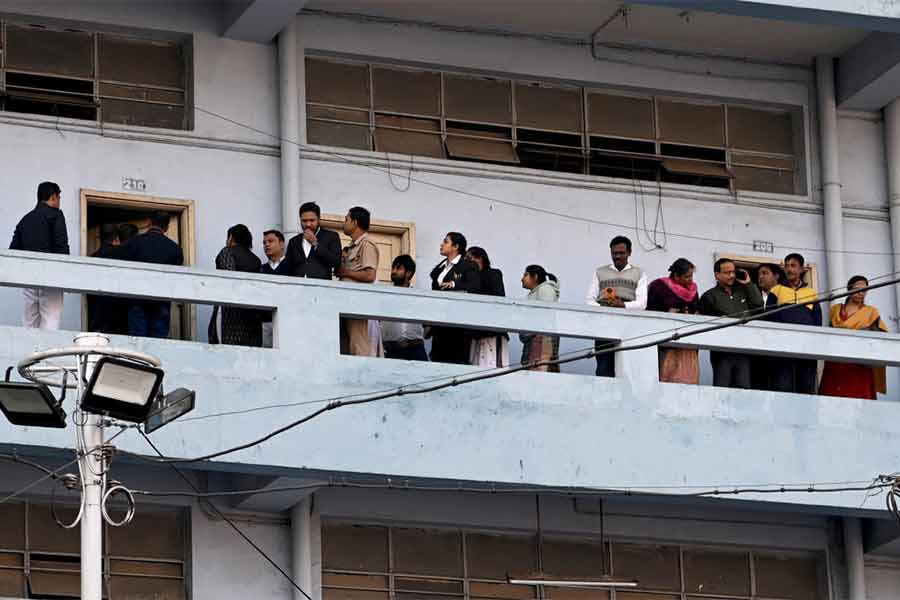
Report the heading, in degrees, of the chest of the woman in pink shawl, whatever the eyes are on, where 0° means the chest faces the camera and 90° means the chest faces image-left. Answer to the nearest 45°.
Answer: approximately 315°

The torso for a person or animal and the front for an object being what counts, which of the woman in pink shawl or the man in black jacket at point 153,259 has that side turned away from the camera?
the man in black jacket

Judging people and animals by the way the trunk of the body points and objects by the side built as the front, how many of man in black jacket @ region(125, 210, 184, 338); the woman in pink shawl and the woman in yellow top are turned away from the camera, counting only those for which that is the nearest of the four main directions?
1

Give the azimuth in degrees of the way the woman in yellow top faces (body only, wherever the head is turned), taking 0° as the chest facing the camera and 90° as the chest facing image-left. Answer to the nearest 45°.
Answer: approximately 0°

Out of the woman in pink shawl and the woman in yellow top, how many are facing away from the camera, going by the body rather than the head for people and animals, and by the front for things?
0

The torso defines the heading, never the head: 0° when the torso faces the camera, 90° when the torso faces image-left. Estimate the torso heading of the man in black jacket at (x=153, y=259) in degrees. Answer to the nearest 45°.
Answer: approximately 180°

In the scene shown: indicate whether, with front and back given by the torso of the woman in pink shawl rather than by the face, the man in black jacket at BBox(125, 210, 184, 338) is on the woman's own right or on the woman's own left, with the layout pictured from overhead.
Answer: on the woman's own right

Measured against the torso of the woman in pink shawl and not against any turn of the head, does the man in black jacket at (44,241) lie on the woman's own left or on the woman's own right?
on the woman's own right

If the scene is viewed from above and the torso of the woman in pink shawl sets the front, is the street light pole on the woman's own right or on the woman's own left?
on the woman's own right

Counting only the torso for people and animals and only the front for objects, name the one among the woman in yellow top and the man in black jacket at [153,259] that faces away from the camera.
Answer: the man in black jacket

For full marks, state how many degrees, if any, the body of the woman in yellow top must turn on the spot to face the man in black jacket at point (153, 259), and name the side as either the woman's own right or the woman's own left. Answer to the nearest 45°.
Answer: approximately 45° to the woman's own right
